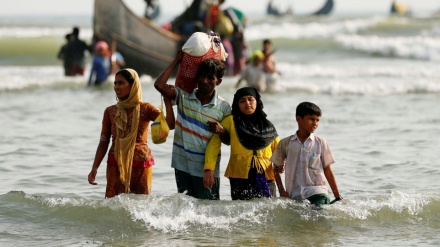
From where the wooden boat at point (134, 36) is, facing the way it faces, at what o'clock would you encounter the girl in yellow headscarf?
The girl in yellow headscarf is roughly at 9 o'clock from the wooden boat.

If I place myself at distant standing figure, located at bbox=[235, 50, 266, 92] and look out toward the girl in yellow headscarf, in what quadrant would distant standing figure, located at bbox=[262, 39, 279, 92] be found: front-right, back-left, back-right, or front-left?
back-left

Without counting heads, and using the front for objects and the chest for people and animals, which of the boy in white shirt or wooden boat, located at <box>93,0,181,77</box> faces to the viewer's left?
the wooden boat

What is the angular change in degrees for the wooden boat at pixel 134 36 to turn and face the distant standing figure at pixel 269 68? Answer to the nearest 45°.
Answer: approximately 135° to its left

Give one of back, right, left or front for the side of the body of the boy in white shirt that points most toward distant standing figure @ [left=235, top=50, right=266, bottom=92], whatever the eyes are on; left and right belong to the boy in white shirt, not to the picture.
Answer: back

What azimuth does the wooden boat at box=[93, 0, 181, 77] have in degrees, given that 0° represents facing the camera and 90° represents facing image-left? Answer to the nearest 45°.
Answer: approximately 90°

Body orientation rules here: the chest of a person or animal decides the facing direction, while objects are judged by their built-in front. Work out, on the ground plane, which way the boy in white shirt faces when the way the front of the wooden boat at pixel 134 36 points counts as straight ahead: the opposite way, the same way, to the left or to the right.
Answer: to the left

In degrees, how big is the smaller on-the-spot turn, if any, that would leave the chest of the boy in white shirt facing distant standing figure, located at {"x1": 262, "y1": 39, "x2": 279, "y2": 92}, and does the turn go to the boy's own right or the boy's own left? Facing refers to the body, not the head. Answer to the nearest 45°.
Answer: approximately 180°

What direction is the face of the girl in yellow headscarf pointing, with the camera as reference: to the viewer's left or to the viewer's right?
to the viewer's left

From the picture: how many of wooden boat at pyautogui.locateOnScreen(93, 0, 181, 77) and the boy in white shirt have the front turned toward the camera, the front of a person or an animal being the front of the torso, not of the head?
1

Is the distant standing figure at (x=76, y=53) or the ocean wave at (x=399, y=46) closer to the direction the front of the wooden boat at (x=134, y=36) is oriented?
the distant standing figure
